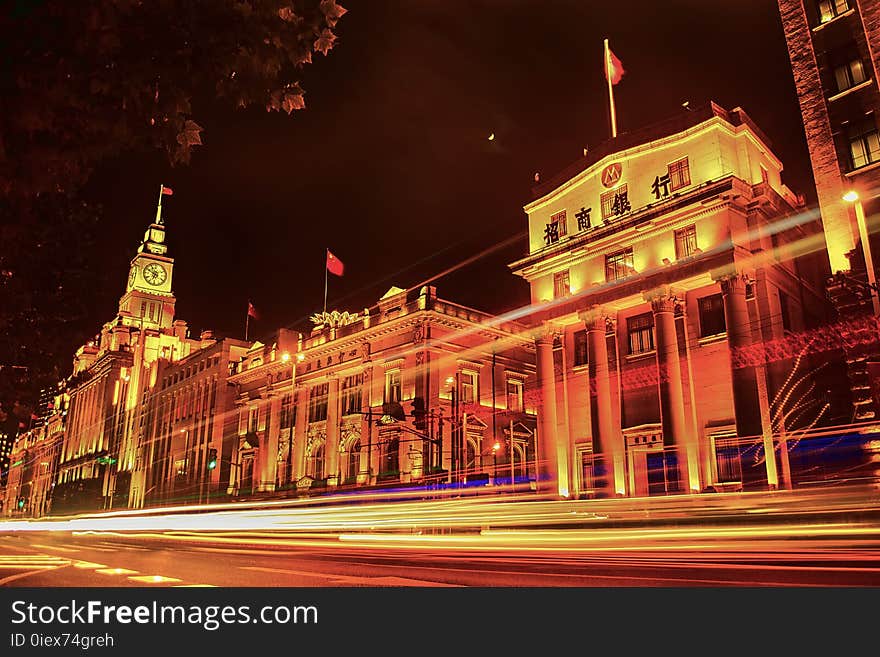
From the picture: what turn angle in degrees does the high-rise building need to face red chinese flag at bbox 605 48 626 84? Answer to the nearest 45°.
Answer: approximately 90° to its right

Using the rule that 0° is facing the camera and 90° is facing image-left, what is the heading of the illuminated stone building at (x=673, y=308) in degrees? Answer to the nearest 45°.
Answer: approximately 45°

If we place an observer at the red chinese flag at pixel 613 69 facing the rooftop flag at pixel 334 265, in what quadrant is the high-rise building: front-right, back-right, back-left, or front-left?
back-left

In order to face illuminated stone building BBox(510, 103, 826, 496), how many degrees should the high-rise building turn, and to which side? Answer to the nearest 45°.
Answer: approximately 90° to its right

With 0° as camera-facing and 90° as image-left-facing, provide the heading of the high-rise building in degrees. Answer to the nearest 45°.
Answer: approximately 45°

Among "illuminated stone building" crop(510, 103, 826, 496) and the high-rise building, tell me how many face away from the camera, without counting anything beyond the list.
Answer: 0
